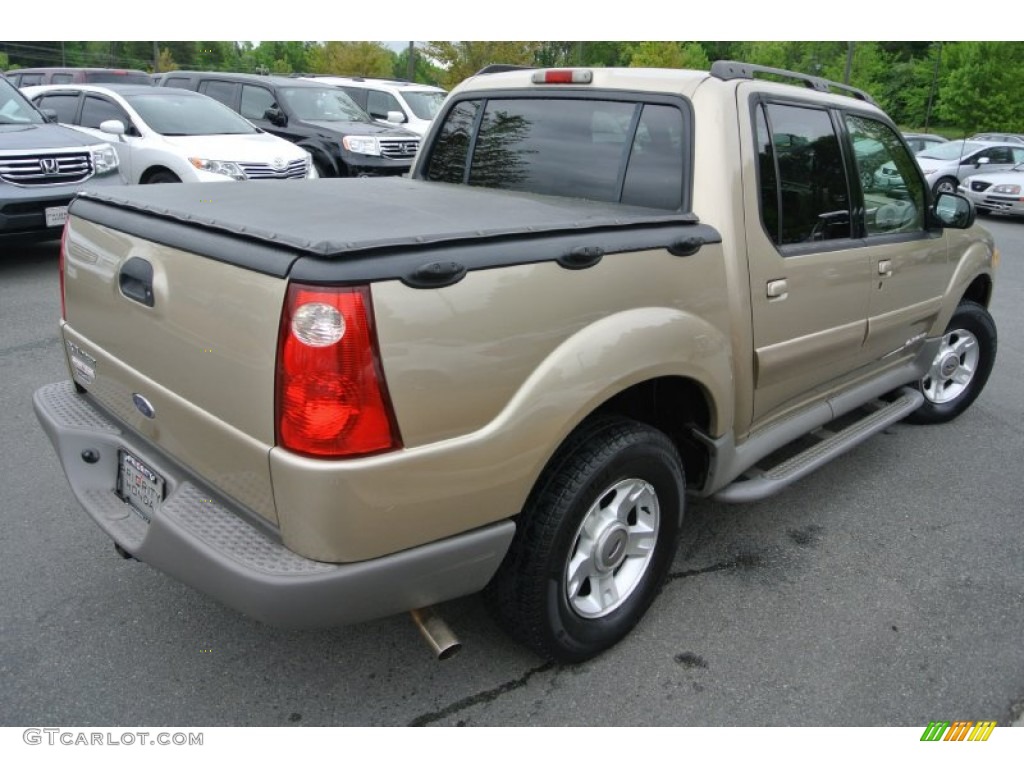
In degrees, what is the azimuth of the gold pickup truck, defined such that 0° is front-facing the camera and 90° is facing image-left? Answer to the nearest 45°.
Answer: approximately 225°

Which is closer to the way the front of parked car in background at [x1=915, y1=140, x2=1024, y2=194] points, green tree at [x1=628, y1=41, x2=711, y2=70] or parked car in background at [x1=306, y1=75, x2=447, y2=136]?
the parked car in background

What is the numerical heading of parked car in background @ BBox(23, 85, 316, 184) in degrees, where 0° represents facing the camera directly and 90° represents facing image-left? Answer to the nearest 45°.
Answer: approximately 315°

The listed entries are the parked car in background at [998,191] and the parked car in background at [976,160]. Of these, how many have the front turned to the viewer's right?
0

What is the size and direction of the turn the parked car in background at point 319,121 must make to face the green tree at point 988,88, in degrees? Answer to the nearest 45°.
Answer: approximately 90° to its left

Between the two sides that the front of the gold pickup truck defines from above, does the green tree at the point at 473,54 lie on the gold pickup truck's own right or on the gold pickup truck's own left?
on the gold pickup truck's own left

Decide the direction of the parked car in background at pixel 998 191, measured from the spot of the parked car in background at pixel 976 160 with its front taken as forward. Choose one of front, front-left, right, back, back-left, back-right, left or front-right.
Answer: front-left

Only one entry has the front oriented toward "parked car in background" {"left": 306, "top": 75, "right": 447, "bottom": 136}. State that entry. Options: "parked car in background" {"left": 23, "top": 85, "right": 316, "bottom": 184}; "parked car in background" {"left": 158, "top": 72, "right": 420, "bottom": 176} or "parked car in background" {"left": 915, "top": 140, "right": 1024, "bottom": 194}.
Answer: "parked car in background" {"left": 915, "top": 140, "right": 1024, "bottom": 194}

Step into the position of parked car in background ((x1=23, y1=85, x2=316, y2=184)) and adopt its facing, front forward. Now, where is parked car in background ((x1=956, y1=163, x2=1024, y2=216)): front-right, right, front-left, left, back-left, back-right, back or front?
front-left

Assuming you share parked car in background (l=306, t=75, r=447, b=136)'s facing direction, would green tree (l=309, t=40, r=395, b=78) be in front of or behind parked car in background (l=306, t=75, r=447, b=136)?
behind

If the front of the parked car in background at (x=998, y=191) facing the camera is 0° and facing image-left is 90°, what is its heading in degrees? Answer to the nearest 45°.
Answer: approximately 45°

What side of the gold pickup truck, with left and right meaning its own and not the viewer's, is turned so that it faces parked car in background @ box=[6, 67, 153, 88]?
left

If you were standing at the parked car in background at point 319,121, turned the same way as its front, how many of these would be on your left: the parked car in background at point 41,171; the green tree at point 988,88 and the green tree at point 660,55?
2

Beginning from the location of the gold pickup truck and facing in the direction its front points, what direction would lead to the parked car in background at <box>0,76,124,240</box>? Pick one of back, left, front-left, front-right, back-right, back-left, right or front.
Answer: left

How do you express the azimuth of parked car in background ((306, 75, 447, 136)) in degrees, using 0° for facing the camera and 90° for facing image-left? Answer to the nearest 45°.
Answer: approximately 315°
